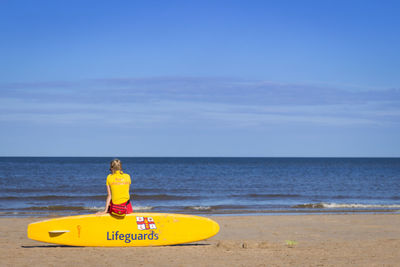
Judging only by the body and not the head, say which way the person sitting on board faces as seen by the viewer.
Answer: away from the camera
